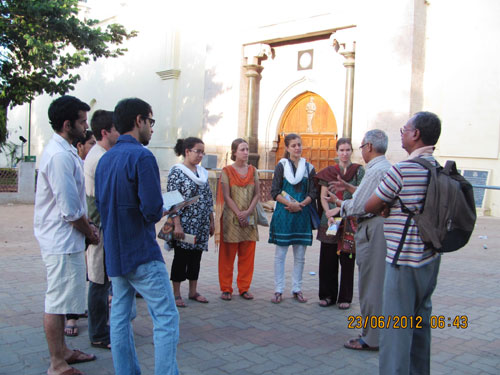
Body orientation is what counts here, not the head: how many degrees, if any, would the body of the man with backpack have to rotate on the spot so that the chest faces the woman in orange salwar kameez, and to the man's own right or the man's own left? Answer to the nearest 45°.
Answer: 0° — they already face them

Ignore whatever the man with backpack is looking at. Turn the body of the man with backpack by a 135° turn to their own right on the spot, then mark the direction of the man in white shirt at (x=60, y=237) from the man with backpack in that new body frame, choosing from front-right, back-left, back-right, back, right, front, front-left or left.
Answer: back

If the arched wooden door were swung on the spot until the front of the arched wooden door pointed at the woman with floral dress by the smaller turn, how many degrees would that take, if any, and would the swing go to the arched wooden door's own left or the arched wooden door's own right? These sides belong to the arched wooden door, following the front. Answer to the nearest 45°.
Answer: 0° — it already faces them

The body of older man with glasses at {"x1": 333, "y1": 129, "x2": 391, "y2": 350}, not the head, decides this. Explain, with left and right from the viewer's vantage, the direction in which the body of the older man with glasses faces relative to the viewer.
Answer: facing to the left of the viewer

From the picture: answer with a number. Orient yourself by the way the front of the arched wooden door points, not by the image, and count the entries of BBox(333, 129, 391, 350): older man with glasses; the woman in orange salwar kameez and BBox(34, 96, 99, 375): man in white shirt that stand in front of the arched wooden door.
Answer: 3

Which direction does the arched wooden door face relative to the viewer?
toward the camera

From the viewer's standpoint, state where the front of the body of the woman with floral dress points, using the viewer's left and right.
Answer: facing the viewer and to the right of the viewer

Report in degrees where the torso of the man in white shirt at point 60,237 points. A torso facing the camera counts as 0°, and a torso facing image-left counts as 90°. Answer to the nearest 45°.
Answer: approximately 270°

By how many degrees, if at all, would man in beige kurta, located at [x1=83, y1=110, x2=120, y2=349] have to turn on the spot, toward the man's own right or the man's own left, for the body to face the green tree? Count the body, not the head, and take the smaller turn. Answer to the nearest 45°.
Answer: approximately 90° to the man's own left

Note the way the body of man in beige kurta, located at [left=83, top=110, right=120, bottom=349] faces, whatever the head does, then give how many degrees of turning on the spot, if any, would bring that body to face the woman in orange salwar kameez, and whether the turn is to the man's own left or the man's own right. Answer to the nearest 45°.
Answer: approximately 45° to the man's own left

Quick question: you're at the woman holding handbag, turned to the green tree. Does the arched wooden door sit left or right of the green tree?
right

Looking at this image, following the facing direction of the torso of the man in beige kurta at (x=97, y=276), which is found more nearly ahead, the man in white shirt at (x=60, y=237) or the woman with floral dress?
the woman with floral dress

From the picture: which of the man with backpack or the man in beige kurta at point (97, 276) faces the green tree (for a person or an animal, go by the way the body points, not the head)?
the man with backpack

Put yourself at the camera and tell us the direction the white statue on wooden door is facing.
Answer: facing the viewer
